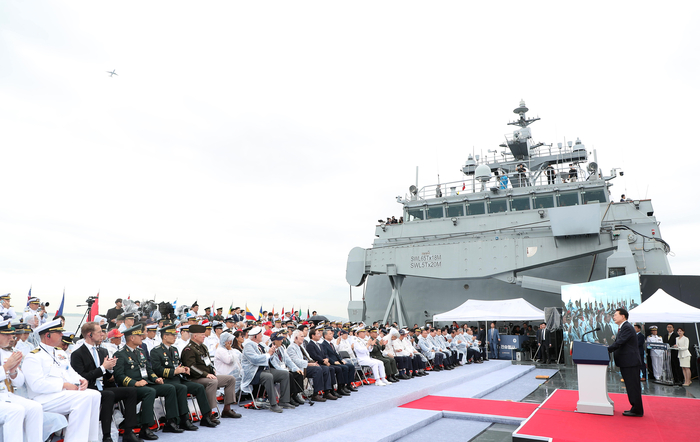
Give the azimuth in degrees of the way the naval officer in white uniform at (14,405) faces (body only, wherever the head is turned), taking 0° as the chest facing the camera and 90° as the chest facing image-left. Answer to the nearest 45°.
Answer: approximately 315°

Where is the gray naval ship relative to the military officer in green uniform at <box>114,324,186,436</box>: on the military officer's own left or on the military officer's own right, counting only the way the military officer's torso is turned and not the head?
on the military officer's own left

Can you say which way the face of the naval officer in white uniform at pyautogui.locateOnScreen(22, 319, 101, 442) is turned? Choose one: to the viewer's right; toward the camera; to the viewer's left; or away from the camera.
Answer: to the viewer's right

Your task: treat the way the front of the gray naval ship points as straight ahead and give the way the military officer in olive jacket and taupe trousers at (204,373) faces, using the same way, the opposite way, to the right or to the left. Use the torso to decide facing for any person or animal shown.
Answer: to the left

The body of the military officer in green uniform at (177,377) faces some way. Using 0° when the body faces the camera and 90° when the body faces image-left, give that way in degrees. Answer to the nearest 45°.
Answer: approximately 315°

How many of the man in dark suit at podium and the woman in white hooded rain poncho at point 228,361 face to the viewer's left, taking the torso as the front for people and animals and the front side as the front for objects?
1

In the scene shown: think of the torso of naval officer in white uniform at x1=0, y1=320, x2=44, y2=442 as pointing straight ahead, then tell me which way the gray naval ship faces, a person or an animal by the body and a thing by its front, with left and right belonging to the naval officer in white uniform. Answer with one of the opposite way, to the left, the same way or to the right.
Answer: to the right

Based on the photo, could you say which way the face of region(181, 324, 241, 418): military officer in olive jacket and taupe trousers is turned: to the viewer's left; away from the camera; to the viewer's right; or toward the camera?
to the viewer's right

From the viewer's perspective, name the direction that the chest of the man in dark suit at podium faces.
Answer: to the viewer's left

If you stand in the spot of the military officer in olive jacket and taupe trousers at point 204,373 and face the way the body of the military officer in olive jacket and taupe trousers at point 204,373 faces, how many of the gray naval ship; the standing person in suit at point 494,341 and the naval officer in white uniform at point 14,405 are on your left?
2

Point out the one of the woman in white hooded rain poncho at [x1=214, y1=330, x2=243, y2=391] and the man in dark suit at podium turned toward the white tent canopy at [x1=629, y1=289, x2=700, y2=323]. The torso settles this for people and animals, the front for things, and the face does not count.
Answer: the woman in white hooded rain poncho
